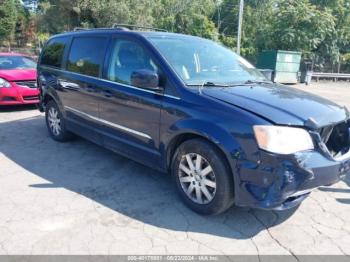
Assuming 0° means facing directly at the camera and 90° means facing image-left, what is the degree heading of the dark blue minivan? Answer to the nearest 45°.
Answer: approximately 315°

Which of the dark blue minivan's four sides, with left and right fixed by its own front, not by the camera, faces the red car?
back

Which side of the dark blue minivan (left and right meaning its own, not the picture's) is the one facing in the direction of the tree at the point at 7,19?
back

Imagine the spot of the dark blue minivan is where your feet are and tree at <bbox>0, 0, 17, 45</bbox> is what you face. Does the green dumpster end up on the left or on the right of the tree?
right

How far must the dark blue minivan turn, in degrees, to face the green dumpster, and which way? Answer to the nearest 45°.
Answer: approximately 135° to its left
